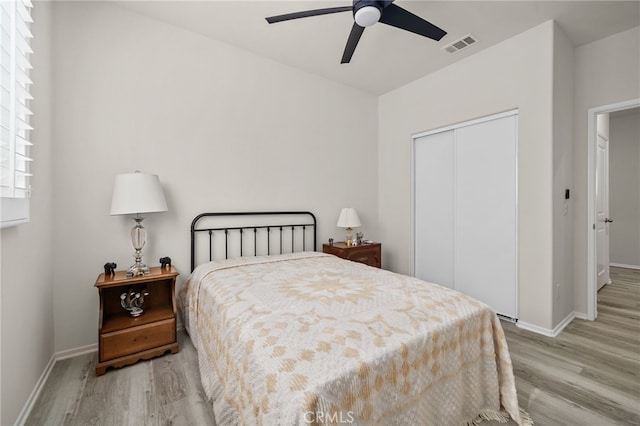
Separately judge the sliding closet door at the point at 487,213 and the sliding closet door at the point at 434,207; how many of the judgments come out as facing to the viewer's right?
0

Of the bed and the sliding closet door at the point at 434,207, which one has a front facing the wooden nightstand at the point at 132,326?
the sliding closet door

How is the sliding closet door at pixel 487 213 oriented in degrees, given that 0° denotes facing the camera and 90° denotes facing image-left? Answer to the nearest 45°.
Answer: approximately 45°

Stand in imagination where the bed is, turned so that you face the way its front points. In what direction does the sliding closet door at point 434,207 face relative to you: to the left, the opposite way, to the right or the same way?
to the right

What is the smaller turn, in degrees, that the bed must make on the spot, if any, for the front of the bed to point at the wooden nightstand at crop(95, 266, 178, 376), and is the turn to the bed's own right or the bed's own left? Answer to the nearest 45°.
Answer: approximately 135° to the bed's own right

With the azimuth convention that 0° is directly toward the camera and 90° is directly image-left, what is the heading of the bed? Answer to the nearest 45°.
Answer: approximately 315°

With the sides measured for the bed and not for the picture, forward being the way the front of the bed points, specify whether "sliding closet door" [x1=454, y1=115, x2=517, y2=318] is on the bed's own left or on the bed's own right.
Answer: on the bed's own left

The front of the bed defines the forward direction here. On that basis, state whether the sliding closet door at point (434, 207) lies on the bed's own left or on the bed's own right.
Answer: on the bed's own left

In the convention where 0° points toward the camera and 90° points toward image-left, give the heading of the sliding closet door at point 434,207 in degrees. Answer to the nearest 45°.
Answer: approximately 45°

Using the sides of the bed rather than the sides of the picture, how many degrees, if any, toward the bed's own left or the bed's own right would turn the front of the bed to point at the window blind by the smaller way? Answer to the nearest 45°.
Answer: approximately 135° to the bed's own right

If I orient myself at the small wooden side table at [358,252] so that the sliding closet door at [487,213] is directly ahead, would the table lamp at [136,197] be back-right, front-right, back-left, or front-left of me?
back-right

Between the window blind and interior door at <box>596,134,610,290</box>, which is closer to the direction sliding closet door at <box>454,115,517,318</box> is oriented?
the window blind

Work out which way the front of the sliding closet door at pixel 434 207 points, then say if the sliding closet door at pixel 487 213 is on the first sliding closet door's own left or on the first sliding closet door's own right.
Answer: on the first sliding closet door's own left

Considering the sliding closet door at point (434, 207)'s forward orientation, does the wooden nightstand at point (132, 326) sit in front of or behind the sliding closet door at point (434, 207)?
in front

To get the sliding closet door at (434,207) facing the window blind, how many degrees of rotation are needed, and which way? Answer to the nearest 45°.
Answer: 0° — it already faces it
